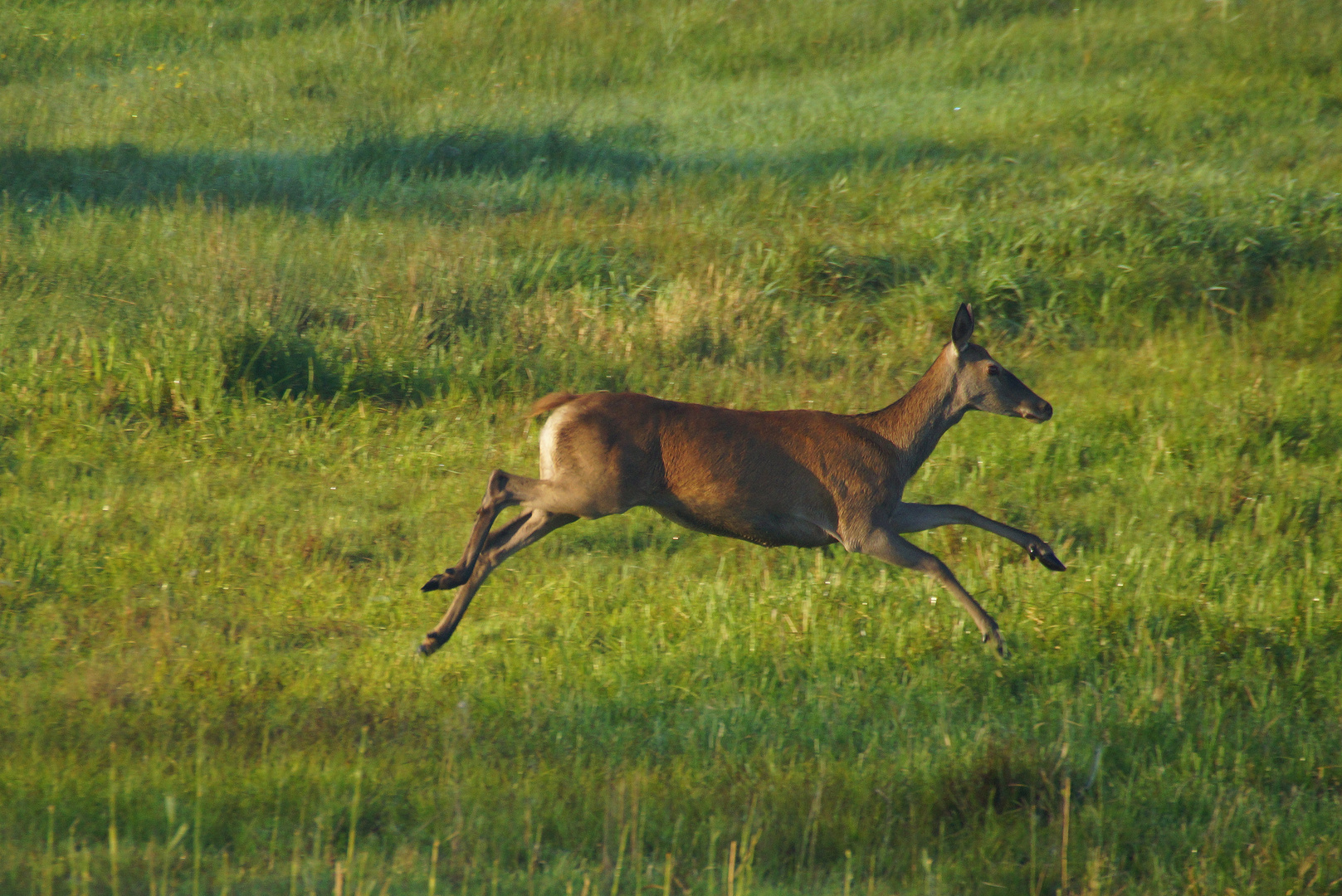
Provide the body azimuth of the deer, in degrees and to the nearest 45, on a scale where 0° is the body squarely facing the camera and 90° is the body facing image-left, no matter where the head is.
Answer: approximately 270°
